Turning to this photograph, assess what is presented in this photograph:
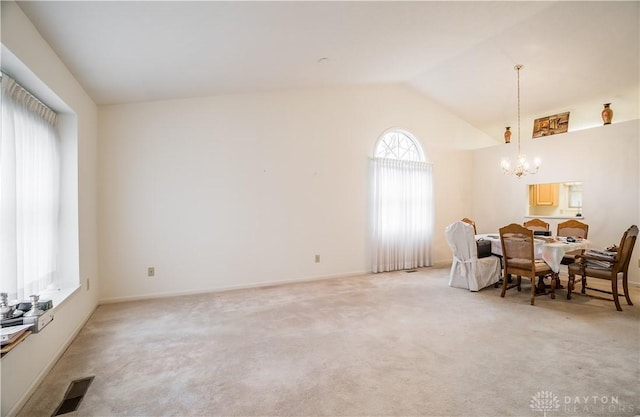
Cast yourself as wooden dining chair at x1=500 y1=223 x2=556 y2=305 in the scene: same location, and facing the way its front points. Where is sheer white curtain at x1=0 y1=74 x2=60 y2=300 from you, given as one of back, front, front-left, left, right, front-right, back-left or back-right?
back

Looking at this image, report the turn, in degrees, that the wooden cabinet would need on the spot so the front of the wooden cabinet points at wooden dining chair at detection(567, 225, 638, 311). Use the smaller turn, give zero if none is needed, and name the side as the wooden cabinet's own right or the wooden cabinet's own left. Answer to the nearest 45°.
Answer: approximately 45° to the wooden cabinet's own left

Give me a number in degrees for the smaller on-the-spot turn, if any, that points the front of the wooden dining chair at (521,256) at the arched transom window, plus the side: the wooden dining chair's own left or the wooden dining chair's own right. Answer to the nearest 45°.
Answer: approximately 90° to the wooden dining chair's own left

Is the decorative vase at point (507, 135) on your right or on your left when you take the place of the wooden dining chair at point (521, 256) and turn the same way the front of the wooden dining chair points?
on your left

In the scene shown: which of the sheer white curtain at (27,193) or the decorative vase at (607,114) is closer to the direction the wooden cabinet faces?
the sheer white curtain

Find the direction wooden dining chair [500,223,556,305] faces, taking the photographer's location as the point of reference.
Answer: facing away from the viewer and to the right of the viewer

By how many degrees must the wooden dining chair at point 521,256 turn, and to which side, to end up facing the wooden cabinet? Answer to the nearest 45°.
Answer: approximately 45° to its left

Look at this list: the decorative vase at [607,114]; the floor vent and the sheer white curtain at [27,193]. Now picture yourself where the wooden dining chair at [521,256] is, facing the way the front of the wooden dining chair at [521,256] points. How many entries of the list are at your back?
2

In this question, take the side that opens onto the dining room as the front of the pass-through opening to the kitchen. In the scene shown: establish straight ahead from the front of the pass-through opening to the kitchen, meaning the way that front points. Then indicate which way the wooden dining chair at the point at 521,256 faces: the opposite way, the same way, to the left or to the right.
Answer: the opposite way

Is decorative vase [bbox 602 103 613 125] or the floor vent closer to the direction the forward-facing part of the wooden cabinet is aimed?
the floor vent

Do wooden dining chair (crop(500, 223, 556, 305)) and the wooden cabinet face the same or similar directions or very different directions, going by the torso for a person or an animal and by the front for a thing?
very different directions

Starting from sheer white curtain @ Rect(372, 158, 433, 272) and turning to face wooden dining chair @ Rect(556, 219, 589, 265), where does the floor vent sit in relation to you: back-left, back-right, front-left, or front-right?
back-right
